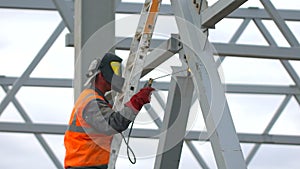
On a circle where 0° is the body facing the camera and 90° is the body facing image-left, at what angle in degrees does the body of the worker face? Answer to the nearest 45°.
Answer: approximately 270°

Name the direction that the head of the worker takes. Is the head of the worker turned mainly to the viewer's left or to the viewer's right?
to the viewer's right
